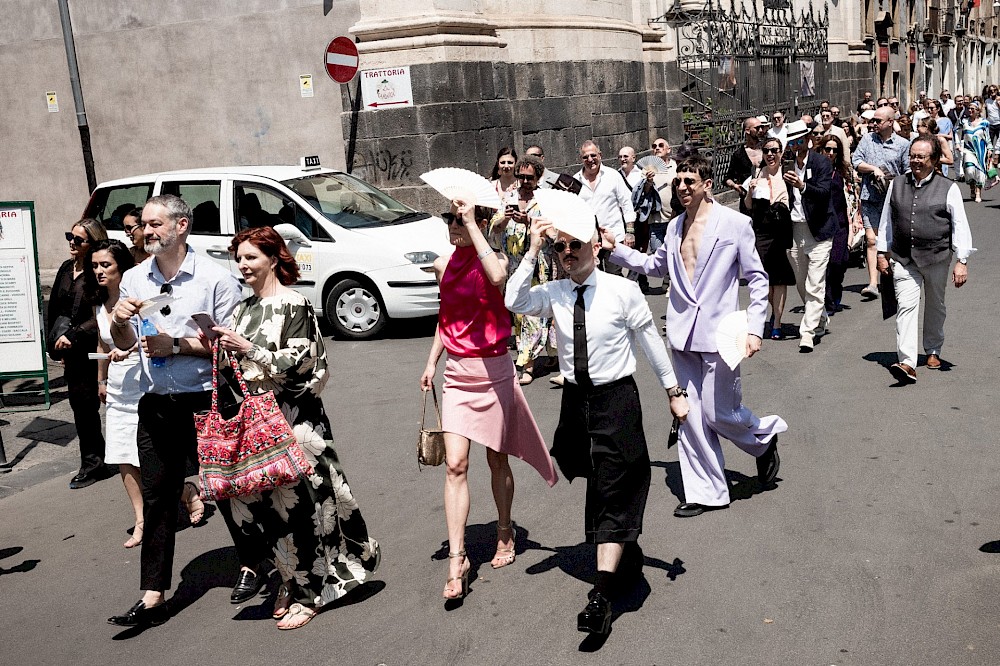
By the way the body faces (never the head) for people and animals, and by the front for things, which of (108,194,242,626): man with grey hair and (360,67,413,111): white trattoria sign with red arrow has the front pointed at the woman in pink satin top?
the white trattoria sign with red arrow

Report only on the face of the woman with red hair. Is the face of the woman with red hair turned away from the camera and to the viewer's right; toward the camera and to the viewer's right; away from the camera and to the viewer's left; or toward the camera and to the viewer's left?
toward the camera and to the viewer's left

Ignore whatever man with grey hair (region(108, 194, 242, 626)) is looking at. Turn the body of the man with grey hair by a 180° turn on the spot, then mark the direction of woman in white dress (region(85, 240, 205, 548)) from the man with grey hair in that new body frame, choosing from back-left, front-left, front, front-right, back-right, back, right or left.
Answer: front-left

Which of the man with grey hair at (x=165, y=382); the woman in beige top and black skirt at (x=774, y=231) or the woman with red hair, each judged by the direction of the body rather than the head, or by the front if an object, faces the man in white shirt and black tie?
the woman in beige top and black skirt

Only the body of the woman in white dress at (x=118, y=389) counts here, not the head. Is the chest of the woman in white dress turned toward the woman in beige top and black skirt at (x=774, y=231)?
no

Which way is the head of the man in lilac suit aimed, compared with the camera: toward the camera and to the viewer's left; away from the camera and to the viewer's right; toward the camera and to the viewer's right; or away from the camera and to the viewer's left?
toward the camera and to the viewer's left

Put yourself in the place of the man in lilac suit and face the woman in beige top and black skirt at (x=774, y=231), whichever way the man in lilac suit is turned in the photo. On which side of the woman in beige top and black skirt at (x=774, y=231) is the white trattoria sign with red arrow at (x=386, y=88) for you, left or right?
left

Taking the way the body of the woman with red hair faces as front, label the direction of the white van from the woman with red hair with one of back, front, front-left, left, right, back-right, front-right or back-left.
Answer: back-right

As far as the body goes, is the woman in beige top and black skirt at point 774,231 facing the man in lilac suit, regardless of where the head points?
yes

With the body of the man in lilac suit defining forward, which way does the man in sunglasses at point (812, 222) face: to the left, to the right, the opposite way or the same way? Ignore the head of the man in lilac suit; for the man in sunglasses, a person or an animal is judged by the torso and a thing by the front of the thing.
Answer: the same way

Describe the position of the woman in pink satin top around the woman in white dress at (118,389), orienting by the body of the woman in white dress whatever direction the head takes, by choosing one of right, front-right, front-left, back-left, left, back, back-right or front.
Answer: left

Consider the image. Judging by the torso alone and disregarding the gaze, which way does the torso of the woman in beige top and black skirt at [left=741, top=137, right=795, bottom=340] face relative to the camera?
toward the camera

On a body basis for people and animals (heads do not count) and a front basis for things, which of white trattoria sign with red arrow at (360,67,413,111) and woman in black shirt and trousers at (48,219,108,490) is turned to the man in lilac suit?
the white trattoria sign with red arrow

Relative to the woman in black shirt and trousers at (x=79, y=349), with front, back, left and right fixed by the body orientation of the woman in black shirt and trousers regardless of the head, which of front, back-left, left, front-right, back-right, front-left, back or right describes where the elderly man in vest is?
back-left

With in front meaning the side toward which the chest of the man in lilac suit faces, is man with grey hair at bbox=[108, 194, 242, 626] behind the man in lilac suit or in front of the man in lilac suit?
in front

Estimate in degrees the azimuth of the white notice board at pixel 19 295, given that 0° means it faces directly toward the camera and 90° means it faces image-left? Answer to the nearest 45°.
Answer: approximately 0°

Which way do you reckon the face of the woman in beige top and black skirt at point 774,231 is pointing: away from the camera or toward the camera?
toward the camera

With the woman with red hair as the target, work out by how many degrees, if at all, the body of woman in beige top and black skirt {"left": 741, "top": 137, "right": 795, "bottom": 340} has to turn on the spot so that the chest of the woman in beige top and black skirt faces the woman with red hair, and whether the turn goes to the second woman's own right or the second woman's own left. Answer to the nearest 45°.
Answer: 0° — they already face them

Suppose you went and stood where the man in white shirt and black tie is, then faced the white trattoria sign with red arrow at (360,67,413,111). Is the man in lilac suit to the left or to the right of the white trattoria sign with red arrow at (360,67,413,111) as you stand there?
right

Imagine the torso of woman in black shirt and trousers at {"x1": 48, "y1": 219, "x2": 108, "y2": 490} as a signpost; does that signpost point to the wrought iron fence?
no

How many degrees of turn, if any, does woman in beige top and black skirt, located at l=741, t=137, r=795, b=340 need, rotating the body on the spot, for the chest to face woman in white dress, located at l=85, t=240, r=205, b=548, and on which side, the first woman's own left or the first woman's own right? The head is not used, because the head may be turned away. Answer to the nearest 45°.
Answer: approximately 45° to the first woman's own right

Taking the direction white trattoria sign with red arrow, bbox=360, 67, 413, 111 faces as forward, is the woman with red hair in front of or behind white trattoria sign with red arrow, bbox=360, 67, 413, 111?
in front
